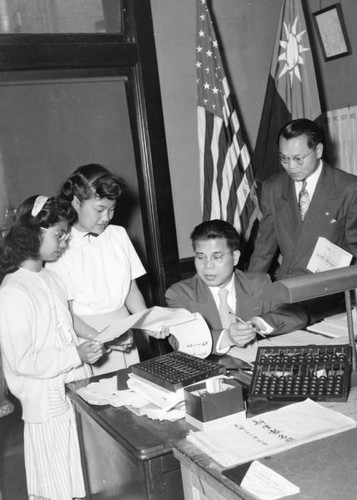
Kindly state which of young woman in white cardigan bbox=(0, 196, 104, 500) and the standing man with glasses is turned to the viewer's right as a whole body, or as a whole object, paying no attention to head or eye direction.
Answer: the young woman in white cardigan

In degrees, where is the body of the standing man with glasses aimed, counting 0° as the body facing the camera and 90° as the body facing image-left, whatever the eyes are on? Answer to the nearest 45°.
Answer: approximately 45°

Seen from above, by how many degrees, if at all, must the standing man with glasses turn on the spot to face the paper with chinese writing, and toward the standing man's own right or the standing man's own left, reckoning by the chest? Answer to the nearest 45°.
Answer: approximately 45° to the standing man's own left

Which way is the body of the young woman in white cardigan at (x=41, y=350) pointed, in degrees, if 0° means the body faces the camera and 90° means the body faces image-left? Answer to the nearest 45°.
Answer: approximately 270°

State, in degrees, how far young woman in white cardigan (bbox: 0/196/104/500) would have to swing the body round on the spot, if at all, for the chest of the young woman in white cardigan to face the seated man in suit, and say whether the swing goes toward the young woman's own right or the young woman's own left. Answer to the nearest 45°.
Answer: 0° — they already face them

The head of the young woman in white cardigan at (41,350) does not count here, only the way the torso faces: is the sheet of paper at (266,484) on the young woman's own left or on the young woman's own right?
on the young woman's own right

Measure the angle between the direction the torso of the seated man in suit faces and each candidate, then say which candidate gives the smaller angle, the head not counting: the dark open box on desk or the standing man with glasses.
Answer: the dark open box on desk

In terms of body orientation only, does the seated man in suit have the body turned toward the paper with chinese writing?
yes
